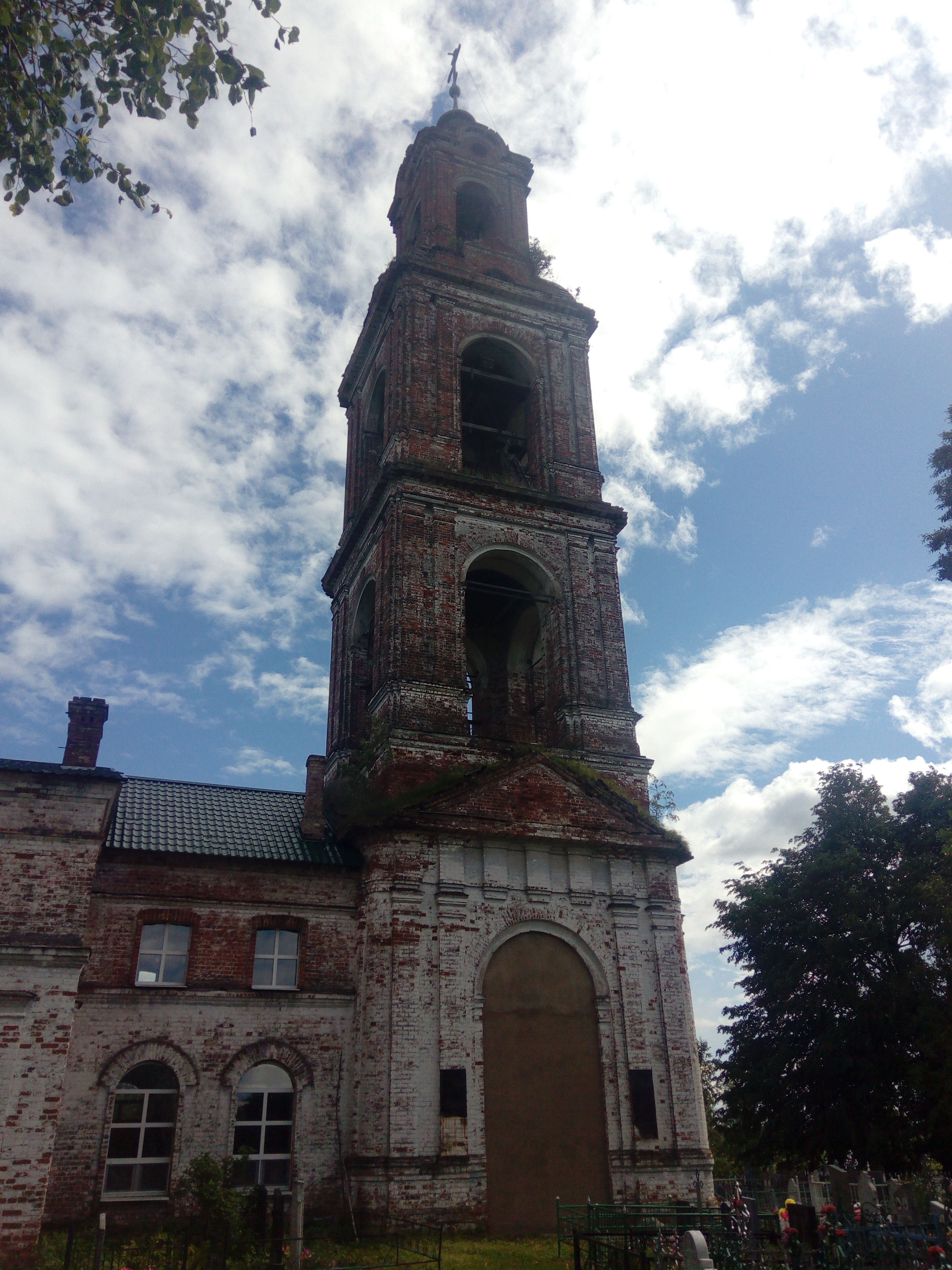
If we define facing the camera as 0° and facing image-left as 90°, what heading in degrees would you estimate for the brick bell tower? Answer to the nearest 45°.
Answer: approximately 0°

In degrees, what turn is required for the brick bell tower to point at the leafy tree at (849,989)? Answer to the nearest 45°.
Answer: approximately 135° to its left
